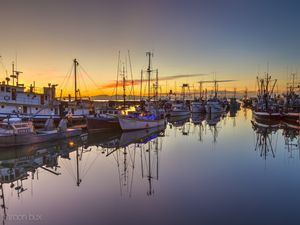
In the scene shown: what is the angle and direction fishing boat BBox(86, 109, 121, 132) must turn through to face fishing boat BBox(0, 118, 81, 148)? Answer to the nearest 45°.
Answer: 0° — it already faces it

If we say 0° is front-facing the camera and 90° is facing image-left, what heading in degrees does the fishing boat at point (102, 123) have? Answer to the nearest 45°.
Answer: approximately 45°
